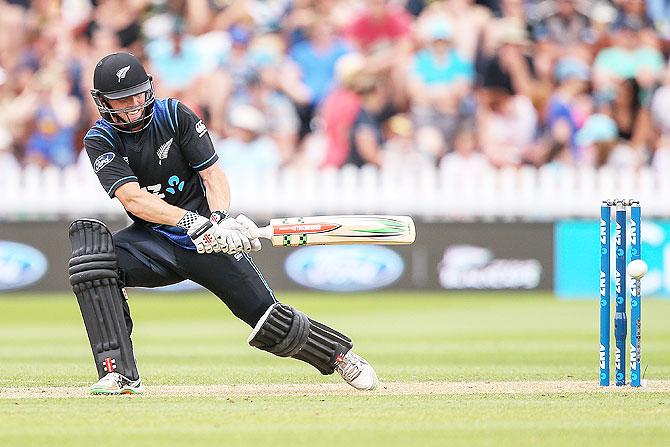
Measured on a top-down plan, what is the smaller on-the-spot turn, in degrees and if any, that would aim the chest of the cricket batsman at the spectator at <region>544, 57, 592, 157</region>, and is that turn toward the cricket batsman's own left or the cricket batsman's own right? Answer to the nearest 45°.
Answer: approximately 135° to the cricket batsman's own left

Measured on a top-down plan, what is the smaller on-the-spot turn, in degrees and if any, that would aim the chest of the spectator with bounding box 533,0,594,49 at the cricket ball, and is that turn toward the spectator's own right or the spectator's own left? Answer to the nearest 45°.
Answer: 0° — they already face it
